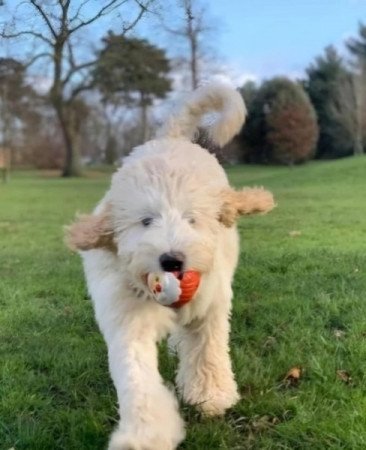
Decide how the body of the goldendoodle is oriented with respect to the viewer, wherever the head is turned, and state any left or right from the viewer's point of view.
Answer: facing the viewer

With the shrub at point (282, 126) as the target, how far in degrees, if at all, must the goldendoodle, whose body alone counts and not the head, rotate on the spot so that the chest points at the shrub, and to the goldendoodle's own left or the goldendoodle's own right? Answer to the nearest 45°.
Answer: approximately 180°

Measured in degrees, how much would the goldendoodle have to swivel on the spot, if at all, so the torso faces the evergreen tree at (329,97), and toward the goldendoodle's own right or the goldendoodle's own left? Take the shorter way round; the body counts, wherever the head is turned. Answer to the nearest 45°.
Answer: approximately 180°

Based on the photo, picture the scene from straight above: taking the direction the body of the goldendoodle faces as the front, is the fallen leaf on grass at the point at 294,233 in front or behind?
behind

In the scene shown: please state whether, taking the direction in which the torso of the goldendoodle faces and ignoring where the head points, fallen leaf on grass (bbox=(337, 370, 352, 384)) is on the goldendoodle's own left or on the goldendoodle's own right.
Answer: on the goldendoodle's own left

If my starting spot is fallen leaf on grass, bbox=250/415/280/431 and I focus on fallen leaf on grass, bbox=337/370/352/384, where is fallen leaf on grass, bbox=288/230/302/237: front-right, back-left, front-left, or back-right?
front-left

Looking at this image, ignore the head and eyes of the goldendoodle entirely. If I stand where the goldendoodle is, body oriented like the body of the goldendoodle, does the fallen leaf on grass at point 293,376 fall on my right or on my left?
on my left

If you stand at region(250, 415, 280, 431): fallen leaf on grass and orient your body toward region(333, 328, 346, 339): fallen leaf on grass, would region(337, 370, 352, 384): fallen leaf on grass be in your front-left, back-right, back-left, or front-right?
front-right

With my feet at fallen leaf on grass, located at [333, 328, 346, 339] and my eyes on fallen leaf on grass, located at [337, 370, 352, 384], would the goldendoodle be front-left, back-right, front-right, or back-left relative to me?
front-right

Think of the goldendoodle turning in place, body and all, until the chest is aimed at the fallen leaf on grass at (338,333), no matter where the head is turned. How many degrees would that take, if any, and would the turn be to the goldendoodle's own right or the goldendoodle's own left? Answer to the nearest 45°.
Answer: approximately 135° to the goldendoodle's own left
